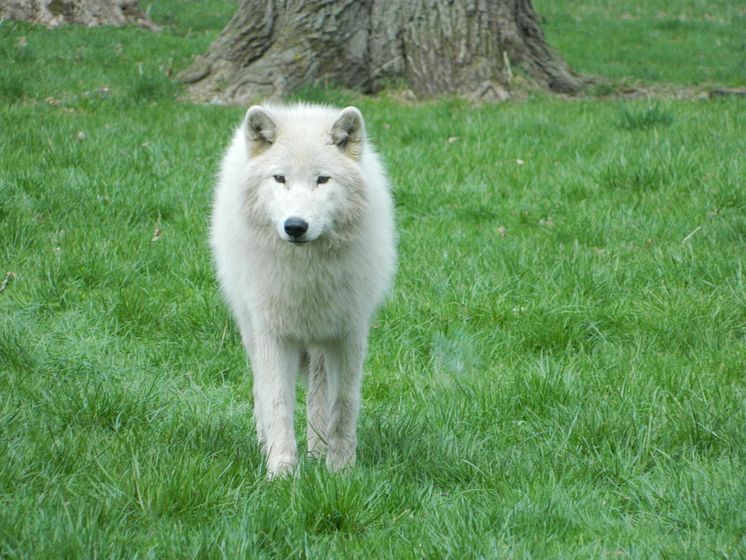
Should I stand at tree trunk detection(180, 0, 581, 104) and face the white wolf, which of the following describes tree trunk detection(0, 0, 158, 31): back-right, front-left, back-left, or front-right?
back-right

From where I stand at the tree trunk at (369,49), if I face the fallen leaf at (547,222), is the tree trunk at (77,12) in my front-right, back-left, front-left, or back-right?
back-right

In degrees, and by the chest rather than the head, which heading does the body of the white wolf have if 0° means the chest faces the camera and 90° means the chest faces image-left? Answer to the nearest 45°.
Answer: approximately 0°

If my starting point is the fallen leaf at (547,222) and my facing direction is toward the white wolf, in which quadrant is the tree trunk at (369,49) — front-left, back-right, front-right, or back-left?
back-right

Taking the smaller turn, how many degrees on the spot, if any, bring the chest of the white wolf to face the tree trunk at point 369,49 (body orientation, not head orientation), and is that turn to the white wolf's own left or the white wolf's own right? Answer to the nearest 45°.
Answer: approximately 180°

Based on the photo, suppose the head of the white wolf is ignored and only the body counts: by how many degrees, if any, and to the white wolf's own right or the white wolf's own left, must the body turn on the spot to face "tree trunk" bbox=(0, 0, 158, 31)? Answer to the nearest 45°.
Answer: approximately 180°

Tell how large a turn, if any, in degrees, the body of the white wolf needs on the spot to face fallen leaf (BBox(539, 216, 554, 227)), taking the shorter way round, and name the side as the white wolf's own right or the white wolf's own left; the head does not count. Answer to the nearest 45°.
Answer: approximately 135° to the white wolf's own left
